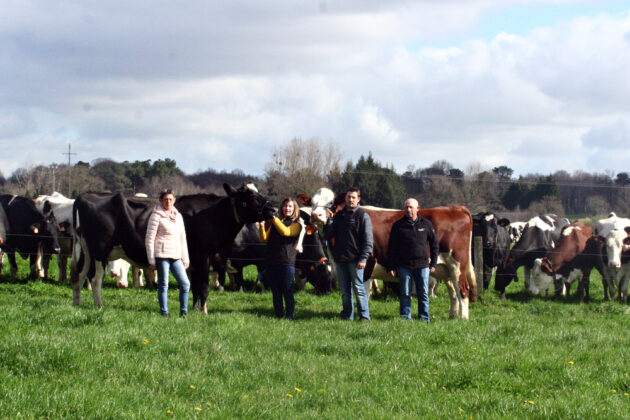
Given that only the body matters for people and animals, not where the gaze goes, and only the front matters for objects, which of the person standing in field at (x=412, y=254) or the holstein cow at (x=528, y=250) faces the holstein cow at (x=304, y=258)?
the holstein cow at (x=528, y=250)

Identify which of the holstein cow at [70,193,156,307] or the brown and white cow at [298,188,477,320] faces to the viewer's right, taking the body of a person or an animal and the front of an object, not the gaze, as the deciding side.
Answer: the holstein cow

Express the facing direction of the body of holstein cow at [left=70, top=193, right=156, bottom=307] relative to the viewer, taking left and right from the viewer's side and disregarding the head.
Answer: facing to the right of the viewer

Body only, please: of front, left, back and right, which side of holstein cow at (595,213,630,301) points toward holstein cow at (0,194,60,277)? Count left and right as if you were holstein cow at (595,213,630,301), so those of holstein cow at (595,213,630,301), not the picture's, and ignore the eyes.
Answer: right

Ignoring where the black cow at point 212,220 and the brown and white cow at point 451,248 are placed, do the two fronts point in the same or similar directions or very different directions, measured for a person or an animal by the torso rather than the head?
very different directions

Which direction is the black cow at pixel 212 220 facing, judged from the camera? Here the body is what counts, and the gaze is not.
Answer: to the viewer's right

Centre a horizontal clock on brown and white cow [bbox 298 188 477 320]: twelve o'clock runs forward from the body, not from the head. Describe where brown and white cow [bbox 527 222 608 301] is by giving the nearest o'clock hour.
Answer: brown and white cow [bbox 527 222 608 301] is roughly at 4 o'clock from brown and white cow [bbox 298 188 477 320].

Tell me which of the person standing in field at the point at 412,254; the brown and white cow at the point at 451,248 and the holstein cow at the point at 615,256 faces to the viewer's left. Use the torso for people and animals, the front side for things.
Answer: the brown and white cow

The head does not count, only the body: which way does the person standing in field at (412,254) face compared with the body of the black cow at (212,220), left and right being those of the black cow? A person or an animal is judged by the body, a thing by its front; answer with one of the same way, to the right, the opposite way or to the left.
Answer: to the right

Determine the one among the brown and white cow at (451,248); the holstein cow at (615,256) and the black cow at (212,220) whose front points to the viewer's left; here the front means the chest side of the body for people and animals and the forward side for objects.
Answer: the brown and white cow
